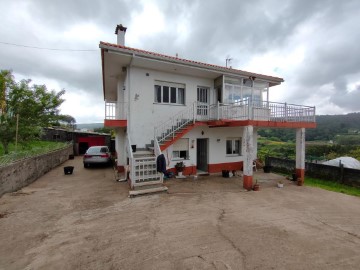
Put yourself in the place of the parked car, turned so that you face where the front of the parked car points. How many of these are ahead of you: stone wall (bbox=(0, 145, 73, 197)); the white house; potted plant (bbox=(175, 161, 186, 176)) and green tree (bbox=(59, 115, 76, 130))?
1

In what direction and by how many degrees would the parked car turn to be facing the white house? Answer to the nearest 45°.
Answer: approximately 135° to its right
